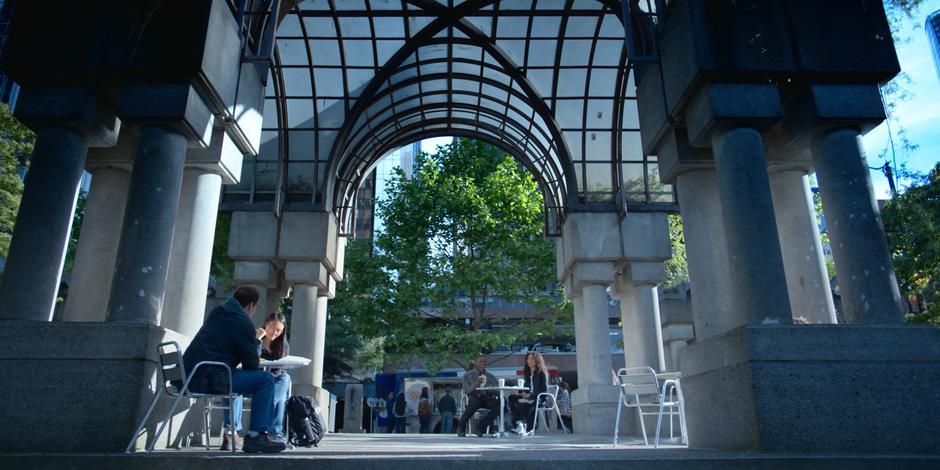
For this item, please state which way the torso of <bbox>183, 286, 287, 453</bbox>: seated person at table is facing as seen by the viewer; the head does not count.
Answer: to the viewer's right

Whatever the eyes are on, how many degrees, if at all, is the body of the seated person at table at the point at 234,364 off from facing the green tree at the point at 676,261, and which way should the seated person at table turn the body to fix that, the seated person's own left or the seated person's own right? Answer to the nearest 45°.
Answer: approximately 45° to the seated person's own left

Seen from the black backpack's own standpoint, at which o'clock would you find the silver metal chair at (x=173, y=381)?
The silver metal chair is roughly at 4 o'clock from the black backpack.

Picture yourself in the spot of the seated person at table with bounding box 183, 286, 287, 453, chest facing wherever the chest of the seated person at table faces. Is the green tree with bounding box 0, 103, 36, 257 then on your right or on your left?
on your left

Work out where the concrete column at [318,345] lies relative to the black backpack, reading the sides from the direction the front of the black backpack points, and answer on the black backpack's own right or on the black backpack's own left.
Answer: on the black backpack's own left
